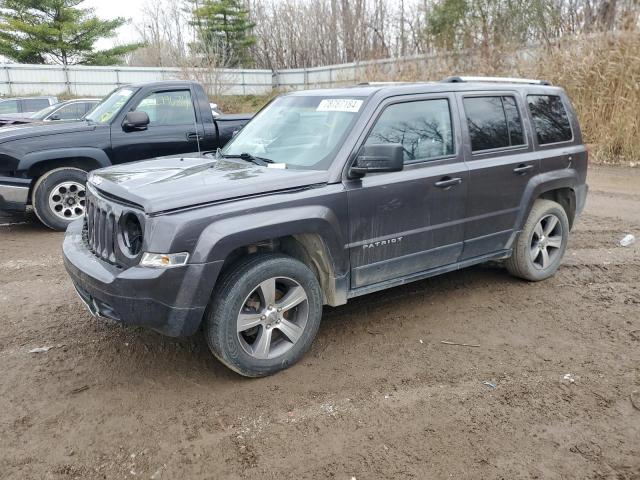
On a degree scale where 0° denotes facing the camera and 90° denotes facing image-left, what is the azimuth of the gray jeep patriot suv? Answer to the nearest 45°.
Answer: approximately 45°

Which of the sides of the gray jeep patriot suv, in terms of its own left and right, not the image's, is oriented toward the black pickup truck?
right
